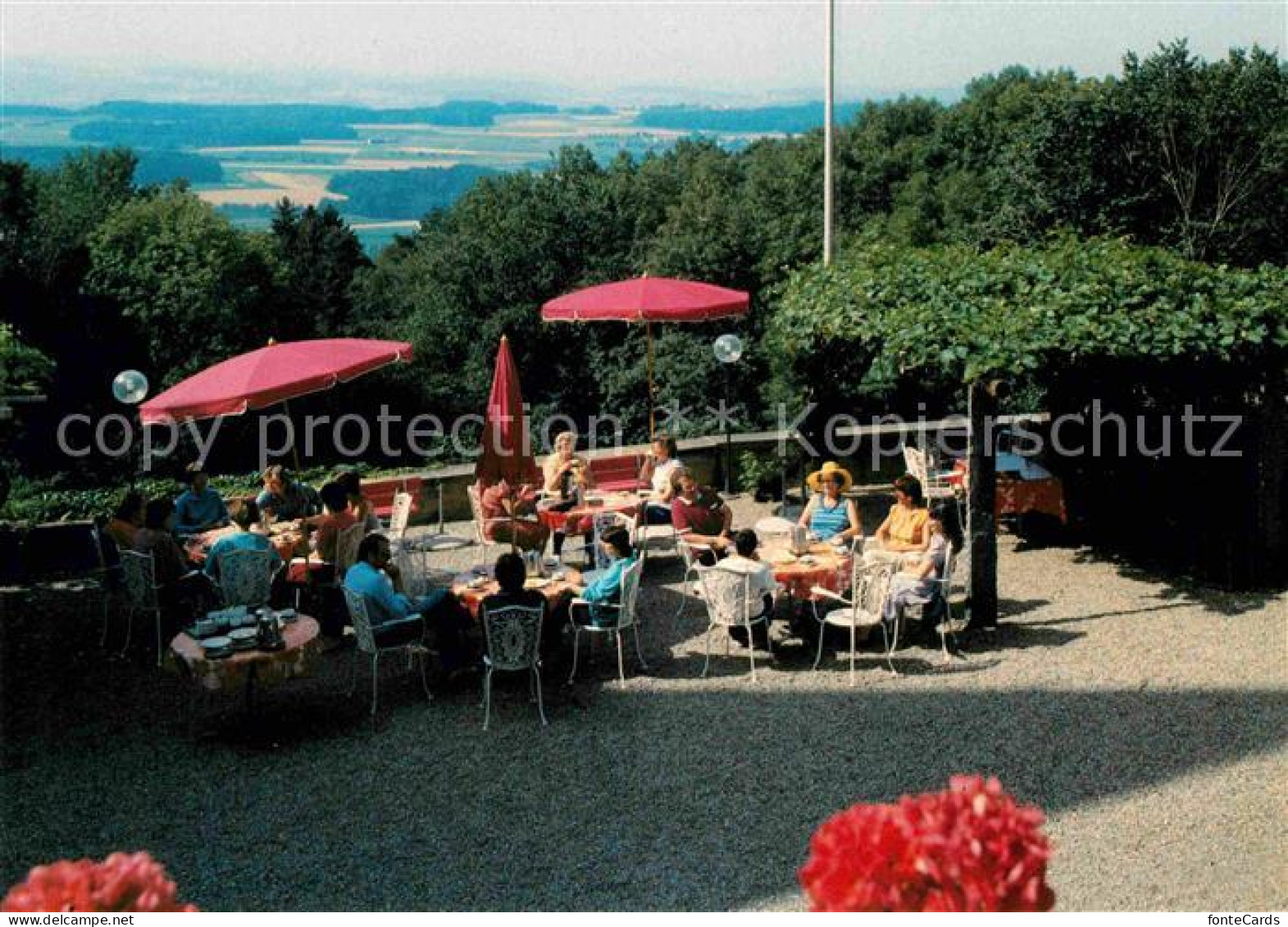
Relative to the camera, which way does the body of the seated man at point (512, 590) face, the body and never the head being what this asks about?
away from the camera

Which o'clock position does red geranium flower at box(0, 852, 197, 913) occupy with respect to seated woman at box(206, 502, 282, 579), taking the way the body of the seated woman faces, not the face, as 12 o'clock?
The red geranium flower is roughly at 6 o'clock from the seated woman.

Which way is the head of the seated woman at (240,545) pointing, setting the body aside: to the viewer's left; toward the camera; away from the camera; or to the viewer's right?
away from the camera

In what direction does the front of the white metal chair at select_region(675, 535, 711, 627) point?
to the viewer's right

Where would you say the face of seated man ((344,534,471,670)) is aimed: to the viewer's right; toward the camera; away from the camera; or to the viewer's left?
to the viewer's right

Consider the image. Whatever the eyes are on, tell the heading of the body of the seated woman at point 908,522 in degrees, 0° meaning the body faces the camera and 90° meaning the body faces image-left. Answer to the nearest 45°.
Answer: approximately 45°

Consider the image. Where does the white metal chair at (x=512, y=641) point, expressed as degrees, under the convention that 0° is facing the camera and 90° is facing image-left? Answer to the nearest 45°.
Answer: approximately 180°

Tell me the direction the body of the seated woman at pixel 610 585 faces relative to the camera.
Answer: to the viewer's left

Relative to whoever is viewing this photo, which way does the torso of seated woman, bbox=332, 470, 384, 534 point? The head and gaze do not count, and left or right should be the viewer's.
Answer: facing to the left of the viewer
